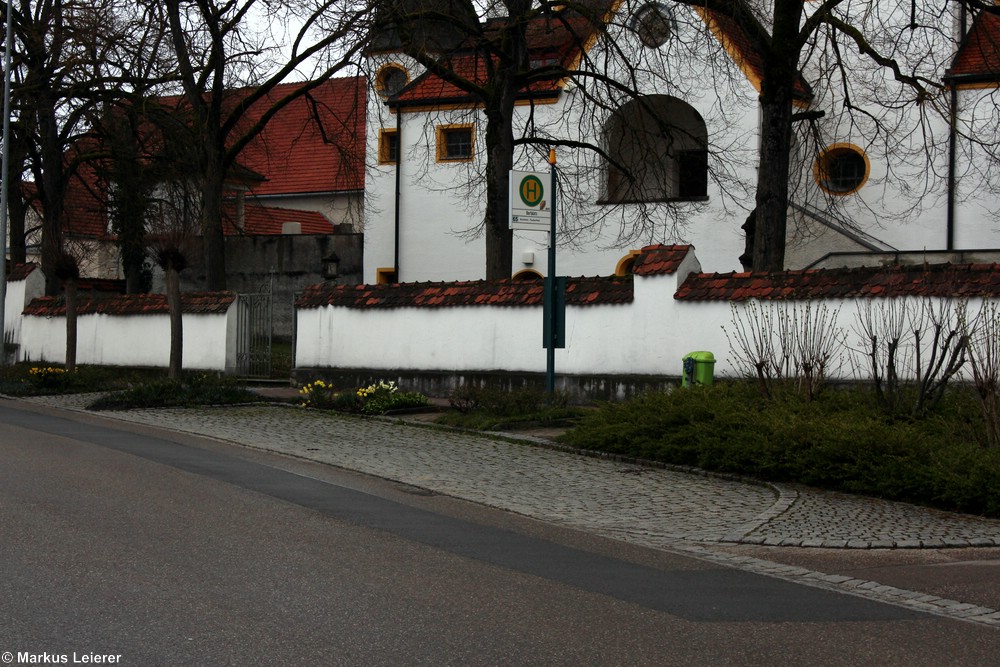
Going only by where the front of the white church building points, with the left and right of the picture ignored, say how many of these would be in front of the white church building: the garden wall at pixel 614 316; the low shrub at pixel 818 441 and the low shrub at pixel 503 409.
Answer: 3

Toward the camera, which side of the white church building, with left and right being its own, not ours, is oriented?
front

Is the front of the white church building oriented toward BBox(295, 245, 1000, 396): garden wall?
yes

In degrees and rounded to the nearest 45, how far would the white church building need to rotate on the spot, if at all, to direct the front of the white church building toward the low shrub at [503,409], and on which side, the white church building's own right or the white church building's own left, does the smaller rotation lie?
0° — it already faces it

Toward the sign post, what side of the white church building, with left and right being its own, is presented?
front

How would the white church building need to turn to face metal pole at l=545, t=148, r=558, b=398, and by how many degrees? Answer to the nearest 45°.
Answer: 0° — it already faces it

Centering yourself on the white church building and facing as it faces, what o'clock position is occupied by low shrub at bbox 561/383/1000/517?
The low shrub is roughly at 12 o'clock from the white church building.

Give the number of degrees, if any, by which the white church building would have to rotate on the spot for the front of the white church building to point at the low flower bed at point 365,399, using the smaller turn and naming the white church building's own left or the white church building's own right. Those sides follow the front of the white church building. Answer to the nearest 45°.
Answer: approximately 45° to the white church building's own right

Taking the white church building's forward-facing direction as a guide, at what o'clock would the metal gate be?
The metal gate is roughly at 2 o'clock from the white church building.

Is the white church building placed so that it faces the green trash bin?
yes
